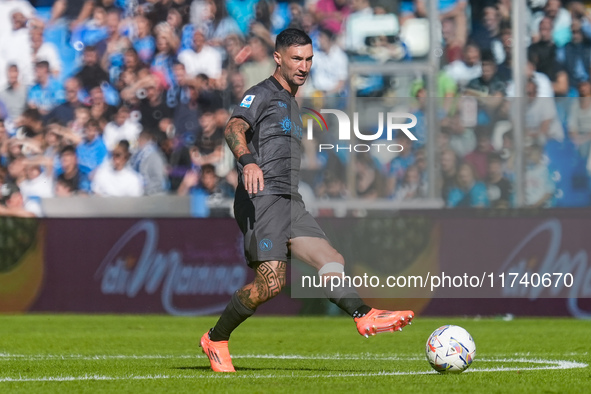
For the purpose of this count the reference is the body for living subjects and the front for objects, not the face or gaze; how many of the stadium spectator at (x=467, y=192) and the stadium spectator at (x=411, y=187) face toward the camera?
2

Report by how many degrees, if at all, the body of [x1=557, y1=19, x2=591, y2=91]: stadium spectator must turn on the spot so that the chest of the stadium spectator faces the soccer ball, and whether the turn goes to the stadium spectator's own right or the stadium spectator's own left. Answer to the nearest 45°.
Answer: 0° — they already face it

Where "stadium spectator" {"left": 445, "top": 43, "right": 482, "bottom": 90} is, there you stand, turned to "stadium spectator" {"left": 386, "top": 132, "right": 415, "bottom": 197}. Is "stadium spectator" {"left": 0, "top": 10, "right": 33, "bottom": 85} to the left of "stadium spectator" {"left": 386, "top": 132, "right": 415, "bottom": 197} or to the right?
right

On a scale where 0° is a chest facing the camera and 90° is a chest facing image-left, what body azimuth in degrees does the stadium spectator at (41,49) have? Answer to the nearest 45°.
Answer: approximately 0°

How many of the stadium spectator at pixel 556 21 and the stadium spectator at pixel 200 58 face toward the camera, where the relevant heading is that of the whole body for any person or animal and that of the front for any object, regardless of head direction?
2

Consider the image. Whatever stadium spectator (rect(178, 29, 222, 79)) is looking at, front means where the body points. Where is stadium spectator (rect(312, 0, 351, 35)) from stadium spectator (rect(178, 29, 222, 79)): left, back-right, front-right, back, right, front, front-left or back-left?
left
